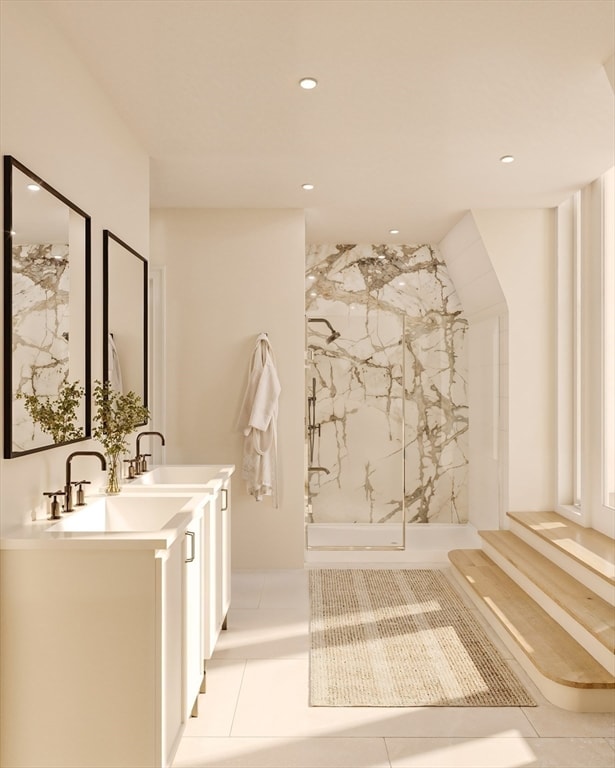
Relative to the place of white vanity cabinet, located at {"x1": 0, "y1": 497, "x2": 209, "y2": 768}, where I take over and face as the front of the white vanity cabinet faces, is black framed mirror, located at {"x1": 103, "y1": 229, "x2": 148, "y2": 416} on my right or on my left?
on my left

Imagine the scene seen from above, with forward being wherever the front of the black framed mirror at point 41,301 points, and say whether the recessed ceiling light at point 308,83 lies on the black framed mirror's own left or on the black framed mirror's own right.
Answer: on the black framed mirror's own left

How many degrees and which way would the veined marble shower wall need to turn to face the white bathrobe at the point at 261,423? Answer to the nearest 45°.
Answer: approximately 45° to its right

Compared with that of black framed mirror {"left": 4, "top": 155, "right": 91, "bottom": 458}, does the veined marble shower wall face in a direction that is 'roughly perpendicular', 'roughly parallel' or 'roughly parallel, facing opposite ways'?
roughly perpendicular

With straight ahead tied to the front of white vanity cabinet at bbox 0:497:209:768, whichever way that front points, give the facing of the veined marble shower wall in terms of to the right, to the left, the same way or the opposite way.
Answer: to the right

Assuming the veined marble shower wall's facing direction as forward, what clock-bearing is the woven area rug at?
The woven area rug is roughly at 12 o'clock from the veined marble shower wall.

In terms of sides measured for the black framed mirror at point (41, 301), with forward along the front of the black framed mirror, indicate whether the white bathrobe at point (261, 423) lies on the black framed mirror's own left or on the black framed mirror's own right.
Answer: on the black framed mirror's own left

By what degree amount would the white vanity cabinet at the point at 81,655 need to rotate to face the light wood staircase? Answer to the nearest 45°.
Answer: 0° — it already faces it

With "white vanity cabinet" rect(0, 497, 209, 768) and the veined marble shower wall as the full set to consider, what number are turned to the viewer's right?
1

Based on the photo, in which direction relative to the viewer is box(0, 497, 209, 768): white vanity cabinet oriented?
to the viewer's right

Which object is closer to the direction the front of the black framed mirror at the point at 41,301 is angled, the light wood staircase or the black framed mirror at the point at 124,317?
the light wood staircase

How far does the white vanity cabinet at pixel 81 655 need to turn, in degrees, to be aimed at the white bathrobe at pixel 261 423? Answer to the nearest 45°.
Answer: approximately 45° to its left
